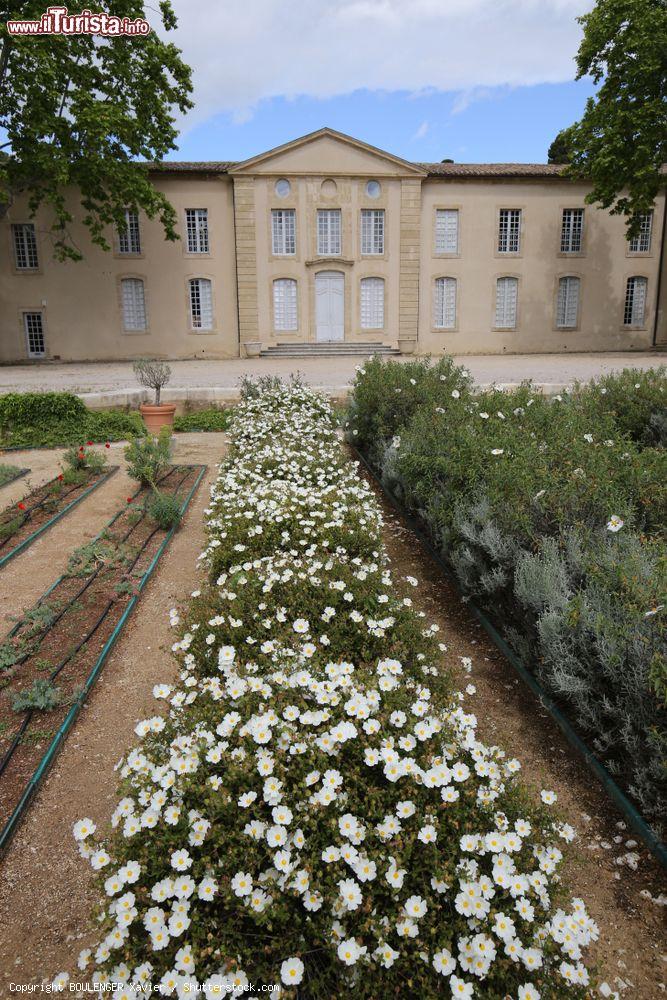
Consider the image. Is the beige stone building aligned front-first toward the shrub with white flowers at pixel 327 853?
yes

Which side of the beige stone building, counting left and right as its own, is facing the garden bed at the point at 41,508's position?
front

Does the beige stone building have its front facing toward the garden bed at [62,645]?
yes

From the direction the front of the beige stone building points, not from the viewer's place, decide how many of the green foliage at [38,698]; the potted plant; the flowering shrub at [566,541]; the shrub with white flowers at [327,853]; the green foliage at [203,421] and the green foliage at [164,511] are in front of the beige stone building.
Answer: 6

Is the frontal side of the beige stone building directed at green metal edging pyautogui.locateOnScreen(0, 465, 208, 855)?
yes

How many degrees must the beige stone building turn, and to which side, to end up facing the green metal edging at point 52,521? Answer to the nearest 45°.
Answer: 0° — it already faces it

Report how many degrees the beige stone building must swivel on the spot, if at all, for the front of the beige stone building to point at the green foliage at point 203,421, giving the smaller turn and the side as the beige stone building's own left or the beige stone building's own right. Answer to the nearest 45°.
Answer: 0° — it already faces it

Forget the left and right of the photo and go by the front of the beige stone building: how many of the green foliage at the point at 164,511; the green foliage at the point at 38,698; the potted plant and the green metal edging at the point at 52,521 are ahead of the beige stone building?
4

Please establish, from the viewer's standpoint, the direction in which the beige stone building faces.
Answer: facing the viewer

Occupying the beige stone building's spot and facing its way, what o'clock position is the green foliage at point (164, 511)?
The green foliage is roughly at 12 o'clock from the beige stone building.

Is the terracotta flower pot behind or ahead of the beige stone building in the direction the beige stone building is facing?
ahead

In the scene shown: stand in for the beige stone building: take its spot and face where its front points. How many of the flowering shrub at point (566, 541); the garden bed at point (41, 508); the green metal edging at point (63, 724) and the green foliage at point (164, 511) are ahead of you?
4

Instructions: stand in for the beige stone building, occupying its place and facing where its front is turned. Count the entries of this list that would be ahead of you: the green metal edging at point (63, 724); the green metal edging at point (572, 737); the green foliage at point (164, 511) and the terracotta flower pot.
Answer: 4

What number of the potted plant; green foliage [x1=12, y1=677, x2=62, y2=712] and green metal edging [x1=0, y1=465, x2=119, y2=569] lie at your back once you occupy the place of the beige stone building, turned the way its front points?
0

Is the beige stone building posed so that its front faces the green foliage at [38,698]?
yes

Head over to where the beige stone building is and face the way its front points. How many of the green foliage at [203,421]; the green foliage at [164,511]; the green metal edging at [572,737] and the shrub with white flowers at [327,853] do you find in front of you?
4

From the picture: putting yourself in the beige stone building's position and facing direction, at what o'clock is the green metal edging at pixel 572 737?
The green metal edging is roughly at 12 o'clock from the beige stone building.
